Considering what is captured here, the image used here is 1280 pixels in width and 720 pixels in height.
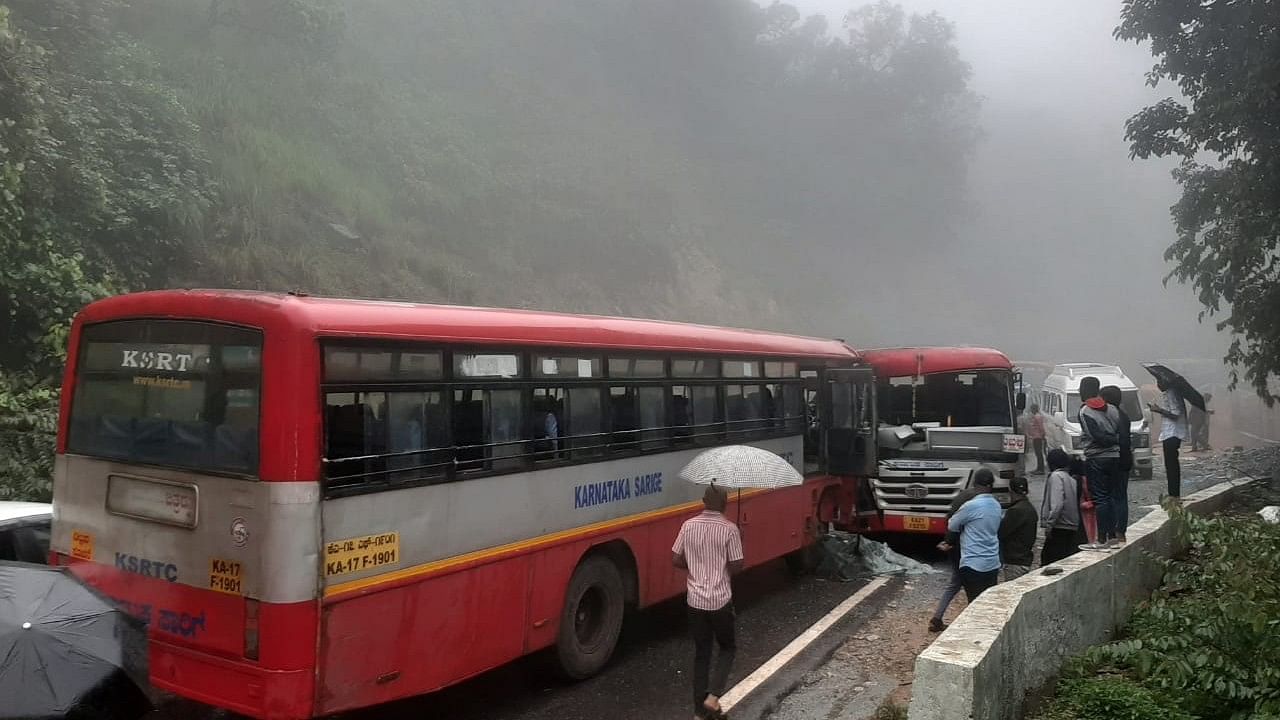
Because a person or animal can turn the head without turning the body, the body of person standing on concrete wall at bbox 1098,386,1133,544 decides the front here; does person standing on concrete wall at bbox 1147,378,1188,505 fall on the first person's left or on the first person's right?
on the first person's right

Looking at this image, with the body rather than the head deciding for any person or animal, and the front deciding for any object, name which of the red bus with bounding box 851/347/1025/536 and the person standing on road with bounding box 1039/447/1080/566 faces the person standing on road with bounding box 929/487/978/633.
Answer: the red bus

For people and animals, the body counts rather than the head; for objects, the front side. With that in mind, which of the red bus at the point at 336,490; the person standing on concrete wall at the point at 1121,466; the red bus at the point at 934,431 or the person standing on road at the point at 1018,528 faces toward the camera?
the red bus at the point at 934,431

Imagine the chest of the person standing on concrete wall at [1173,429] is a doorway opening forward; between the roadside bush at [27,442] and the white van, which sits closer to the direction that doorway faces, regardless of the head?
the roadside bush

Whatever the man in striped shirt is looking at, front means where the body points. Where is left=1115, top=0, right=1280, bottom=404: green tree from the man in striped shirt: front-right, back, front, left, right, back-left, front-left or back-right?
front-right

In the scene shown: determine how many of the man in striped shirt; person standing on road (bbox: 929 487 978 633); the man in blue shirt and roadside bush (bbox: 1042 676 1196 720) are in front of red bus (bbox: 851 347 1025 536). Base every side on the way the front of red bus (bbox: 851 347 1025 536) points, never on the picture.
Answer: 4

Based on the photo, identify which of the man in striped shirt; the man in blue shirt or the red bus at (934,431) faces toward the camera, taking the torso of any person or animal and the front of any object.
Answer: the red bus

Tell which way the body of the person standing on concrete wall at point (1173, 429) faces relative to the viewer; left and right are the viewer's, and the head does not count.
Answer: facing to the left of the viewer

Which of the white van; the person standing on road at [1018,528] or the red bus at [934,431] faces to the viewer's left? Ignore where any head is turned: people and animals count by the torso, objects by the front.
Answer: the person standing on road

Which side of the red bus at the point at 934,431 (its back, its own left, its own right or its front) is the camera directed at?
front

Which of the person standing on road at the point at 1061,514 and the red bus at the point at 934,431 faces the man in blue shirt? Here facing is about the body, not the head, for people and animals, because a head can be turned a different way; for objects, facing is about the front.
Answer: the red bus

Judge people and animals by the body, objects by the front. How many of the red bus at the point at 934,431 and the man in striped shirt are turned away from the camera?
1

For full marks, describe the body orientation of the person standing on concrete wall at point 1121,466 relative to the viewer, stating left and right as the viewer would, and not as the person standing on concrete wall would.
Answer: facing to the left of the viewer

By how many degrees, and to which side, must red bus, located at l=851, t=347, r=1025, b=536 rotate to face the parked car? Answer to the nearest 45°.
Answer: approximately 45° to its right

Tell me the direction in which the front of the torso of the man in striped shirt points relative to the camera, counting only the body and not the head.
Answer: away from the camera

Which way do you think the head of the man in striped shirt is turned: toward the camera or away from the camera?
away from the camera

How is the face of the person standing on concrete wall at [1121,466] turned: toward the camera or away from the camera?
away from the camera

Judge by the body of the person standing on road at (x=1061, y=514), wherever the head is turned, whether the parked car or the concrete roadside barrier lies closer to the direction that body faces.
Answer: the parked car
